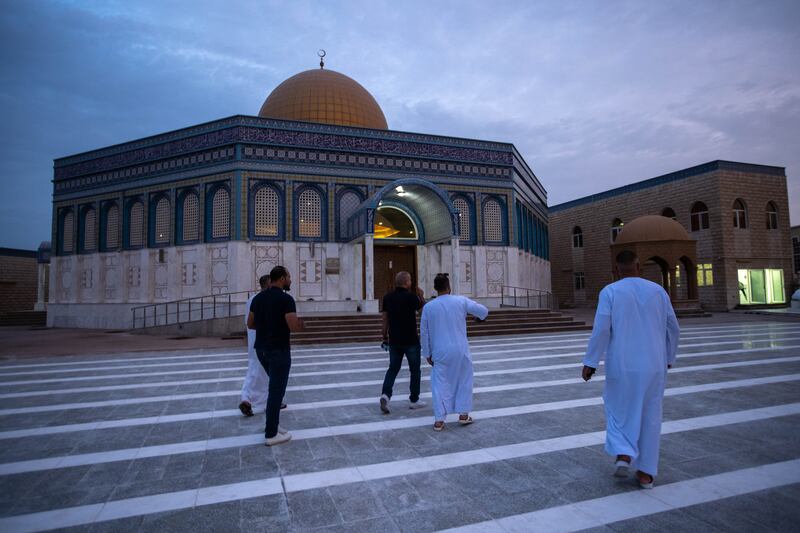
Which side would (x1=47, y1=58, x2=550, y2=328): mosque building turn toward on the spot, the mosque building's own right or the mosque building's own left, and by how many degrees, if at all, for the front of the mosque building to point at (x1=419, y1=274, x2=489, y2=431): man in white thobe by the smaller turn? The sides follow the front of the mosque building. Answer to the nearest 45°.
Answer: approximately 45° to the mosque building's own right

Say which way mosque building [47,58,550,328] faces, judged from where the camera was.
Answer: facing the viewer and to the right of the viewer

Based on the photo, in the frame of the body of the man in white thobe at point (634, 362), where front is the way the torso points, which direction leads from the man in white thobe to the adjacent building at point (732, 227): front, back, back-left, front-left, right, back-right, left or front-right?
front

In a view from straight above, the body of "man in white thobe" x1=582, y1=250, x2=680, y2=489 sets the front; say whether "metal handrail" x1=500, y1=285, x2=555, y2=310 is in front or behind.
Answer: in front

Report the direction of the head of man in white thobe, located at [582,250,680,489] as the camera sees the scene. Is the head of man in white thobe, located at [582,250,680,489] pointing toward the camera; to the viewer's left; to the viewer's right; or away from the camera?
away from the camera

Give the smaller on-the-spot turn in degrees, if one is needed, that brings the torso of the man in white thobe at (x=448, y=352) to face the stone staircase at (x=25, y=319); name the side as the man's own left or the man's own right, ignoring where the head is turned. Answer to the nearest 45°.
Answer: approximately 45° to the man's own left

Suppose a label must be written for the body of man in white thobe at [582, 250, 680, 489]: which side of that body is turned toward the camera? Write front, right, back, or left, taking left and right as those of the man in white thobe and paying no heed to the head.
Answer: back

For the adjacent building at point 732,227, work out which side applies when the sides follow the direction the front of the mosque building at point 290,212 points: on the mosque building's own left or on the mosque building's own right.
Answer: on the mosque building's own left

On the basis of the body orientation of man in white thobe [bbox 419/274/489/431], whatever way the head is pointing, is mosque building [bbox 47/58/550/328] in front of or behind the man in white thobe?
in front

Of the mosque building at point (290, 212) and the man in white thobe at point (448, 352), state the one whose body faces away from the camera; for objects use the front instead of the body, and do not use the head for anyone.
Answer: the man in white thobe

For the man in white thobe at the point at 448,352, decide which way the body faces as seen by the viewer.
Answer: away from the camera

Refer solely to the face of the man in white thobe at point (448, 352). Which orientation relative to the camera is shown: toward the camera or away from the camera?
away from the camera

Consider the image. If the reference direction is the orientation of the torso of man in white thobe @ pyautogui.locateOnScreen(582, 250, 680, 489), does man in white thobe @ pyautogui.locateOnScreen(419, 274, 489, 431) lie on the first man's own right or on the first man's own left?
on the first man's own left

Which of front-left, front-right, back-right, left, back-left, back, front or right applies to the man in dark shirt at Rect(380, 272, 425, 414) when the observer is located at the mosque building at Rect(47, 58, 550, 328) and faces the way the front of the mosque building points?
front-right

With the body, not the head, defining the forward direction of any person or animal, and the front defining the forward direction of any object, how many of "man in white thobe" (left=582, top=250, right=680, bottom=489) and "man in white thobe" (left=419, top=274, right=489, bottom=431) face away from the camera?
2

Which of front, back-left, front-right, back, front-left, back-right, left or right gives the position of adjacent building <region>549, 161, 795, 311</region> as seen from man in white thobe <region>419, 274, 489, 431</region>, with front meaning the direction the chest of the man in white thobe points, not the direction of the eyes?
front-right
